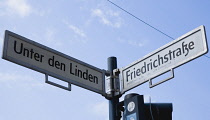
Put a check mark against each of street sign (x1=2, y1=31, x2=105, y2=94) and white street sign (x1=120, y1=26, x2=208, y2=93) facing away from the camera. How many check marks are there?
0

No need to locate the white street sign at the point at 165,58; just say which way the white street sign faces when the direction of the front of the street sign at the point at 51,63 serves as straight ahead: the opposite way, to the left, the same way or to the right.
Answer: to the right
